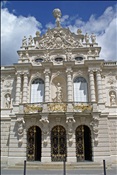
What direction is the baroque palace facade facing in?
toward the camera
